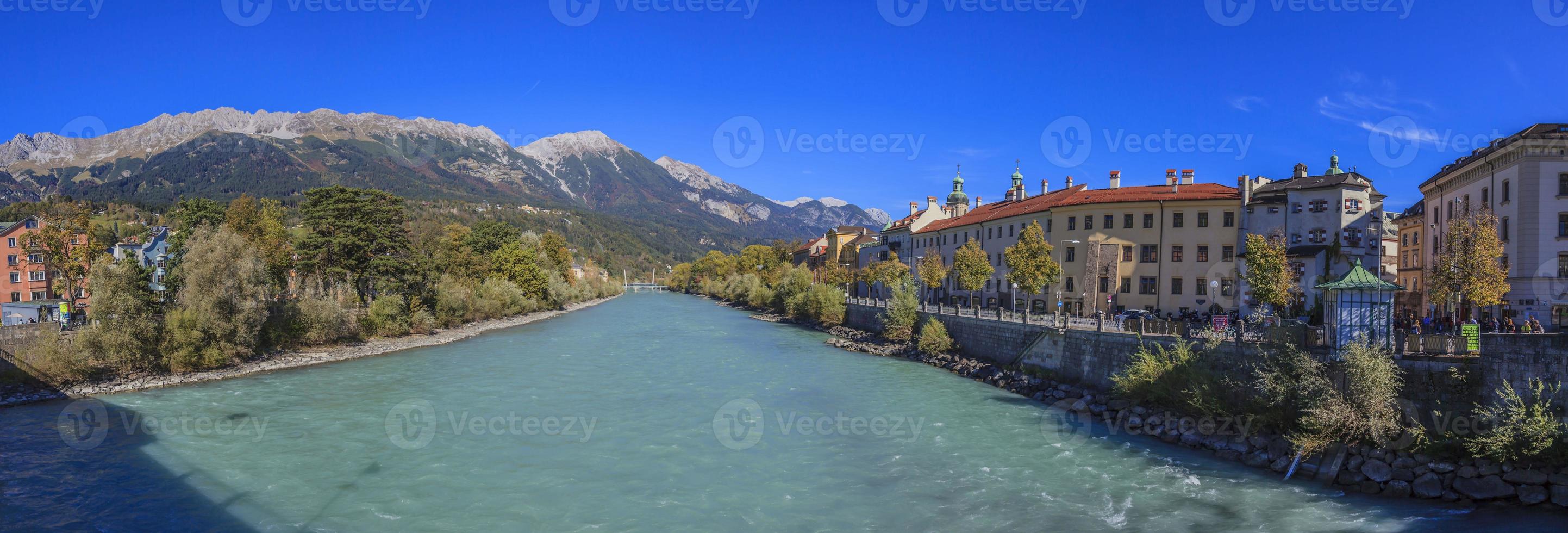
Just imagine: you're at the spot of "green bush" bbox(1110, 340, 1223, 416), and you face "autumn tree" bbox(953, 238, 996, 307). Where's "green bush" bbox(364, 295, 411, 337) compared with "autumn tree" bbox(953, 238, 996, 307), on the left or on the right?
left

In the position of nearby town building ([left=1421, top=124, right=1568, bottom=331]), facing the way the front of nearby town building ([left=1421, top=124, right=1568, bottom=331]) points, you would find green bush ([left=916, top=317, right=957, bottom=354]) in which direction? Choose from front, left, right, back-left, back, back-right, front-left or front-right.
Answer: front-right

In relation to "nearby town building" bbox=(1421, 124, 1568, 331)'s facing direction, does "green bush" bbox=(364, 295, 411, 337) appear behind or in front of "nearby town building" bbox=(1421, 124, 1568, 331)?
in front

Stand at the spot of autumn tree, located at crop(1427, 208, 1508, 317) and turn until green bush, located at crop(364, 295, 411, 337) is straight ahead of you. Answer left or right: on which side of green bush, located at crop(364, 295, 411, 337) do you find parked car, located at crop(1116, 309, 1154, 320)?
right

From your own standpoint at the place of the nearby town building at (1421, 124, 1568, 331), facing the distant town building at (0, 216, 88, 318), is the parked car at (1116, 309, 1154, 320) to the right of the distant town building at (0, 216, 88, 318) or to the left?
right

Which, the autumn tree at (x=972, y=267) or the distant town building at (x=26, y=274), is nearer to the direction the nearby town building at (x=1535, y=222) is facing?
the distant town building

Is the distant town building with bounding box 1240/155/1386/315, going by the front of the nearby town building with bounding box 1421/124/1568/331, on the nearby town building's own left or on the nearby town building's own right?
on the nearby town building's own right

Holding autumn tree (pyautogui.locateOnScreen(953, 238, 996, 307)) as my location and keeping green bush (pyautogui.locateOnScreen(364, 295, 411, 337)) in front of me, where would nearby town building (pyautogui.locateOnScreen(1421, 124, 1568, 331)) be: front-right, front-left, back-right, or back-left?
back-left

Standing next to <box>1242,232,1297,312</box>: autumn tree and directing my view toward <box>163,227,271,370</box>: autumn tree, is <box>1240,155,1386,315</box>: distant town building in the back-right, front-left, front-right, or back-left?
back-right

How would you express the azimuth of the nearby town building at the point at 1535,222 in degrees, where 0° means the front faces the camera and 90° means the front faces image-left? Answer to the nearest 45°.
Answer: approximately 45°

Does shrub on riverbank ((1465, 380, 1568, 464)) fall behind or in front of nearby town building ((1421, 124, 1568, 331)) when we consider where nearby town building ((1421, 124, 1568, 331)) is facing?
in front

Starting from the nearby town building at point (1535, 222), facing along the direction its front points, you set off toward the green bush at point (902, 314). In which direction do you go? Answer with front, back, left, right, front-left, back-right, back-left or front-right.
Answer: front-right

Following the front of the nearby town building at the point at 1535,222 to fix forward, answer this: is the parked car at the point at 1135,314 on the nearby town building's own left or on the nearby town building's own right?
on the nearby town building's own right

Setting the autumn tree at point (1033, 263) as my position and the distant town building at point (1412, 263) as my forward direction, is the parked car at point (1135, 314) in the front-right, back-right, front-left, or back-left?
front-right
